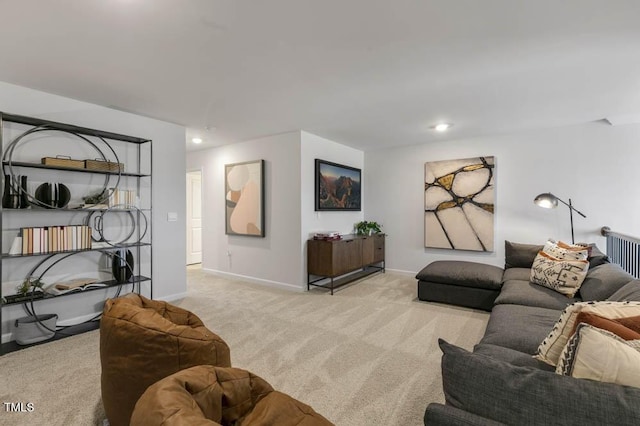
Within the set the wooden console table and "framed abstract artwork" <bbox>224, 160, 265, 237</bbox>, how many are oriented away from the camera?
0

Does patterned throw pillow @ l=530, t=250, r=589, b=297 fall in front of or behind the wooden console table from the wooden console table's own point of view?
in front

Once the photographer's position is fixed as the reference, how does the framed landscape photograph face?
facing the viewer and to the right of the viewer

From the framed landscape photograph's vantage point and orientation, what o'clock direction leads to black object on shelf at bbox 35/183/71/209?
The black object on shelf is roughly at 3 o'clock from the framed landscape photograph.

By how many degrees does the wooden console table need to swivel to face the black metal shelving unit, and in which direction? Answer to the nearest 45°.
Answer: approximately 90° to its right

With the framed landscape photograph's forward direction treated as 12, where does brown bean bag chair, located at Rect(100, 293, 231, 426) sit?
The brown bean bag chair is roughly at 2 o'clock from the framed landscape photograph.

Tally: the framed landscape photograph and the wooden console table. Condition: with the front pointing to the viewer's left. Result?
0

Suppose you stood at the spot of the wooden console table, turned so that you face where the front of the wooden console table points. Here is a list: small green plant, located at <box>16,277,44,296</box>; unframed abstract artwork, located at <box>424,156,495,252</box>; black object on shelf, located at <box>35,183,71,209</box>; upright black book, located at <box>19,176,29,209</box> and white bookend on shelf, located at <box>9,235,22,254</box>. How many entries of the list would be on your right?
4

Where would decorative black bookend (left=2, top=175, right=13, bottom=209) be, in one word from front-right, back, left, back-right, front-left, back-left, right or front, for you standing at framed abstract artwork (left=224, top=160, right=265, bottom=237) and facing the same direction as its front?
front

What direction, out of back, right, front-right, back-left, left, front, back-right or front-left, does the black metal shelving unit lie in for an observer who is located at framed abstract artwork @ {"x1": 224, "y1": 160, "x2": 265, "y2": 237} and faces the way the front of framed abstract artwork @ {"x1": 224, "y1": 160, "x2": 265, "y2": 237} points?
front

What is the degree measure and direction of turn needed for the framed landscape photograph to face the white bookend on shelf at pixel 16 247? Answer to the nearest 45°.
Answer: approximately 90° to its right
